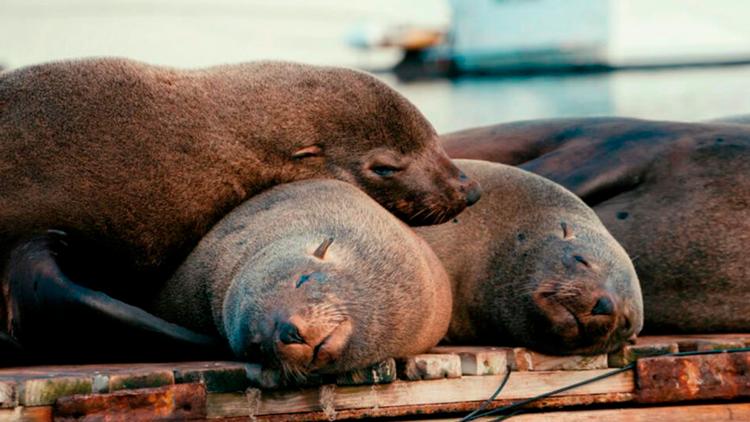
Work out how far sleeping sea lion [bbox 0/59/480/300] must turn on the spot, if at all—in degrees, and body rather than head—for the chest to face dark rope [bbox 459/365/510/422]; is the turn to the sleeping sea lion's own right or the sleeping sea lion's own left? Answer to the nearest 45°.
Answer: approximately 45° to the sleeping sea lion's own right

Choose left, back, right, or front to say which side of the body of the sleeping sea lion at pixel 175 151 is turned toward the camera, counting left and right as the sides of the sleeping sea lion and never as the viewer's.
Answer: right

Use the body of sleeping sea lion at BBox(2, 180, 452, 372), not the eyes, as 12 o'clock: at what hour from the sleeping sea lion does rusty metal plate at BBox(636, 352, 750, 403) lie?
The rusty metal plate is roughly at 9 o'clock from the sleeping sea lion.

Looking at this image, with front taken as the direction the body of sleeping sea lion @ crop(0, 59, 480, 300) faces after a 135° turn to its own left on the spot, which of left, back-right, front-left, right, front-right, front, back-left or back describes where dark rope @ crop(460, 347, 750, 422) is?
back

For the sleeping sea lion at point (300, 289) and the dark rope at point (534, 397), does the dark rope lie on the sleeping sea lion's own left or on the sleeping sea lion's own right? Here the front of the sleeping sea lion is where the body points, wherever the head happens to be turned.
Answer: on the sleeping sea lion's own left

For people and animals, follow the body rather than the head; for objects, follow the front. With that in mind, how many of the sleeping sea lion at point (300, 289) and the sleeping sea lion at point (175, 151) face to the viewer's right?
1

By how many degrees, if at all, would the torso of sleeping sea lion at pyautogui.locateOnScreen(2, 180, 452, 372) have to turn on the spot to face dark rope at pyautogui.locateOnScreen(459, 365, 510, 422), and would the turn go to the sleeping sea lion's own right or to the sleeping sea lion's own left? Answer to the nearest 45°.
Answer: approximately 90° to the sleeping sea lion's own left

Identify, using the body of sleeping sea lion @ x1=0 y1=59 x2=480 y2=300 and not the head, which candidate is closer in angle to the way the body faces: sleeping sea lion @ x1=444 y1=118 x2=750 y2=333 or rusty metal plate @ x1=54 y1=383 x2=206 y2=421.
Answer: the sleeping sea lion

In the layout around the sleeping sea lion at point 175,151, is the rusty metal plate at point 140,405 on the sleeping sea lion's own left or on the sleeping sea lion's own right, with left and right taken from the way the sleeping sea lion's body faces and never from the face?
on the sleeping sea lion's own right

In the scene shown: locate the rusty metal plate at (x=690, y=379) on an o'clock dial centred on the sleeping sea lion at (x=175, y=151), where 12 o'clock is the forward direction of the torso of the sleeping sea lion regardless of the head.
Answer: The rusty metal plate is roughly at 1 o'clock from the sleeping sea lion.

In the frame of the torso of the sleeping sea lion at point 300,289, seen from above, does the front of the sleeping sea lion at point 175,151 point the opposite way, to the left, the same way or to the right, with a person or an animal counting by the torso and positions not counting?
to the left

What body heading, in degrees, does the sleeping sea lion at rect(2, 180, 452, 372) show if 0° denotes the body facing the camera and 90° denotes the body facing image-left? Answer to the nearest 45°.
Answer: approximately 0°

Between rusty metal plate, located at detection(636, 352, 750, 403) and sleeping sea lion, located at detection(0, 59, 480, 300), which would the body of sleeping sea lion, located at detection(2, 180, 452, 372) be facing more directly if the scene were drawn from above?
the rusty metal plate
